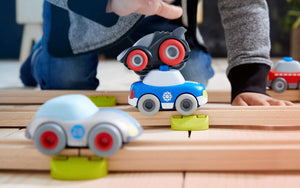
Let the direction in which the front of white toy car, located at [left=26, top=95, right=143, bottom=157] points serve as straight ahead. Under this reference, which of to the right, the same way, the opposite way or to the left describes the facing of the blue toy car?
the same way

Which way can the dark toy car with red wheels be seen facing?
to the viewer's left

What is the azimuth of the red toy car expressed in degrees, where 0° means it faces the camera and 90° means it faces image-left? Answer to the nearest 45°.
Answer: approximately 90°

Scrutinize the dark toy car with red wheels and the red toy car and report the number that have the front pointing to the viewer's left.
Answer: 2
